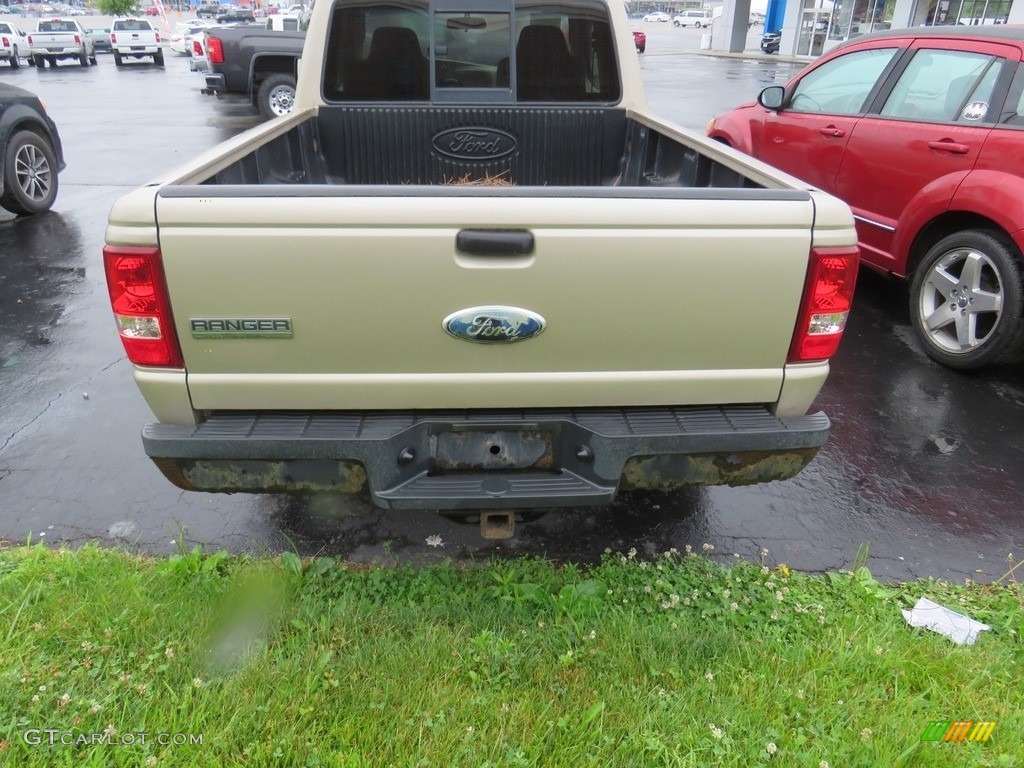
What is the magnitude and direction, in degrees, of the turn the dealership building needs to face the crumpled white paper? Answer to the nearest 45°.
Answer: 0° — it already faces it

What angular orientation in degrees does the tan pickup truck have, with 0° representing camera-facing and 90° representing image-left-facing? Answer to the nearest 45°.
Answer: approximately 180°

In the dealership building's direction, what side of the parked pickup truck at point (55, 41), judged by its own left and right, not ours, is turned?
right

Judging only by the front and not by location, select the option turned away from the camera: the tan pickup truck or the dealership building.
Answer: the tan pickup truck

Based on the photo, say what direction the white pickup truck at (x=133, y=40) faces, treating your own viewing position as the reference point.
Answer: facing away from the viewer

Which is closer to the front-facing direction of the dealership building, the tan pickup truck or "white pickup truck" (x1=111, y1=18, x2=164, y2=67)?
the tan pickup truck

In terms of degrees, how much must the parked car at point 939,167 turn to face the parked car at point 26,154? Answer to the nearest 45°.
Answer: approximately 45° to its left
